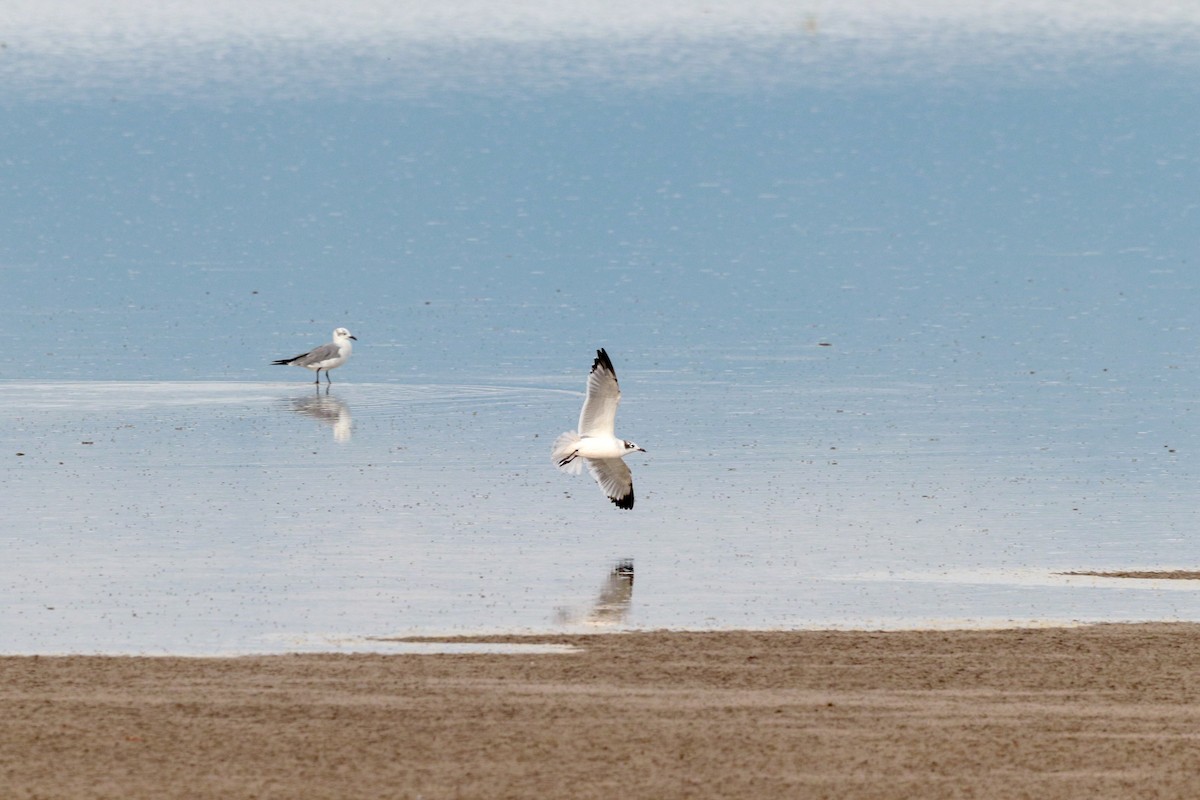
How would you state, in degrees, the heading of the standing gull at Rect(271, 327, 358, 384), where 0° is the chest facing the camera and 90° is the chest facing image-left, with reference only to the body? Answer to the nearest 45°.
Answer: approximately 270°

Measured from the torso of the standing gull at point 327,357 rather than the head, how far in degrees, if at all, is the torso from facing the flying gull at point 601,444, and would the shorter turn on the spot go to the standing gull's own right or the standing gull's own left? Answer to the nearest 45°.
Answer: approximately 90° to the standing gull's own right
